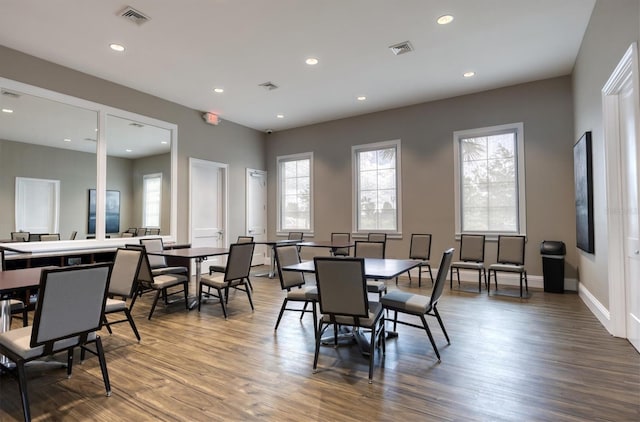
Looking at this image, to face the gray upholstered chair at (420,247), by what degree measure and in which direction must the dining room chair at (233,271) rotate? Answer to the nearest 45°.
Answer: approximately 135° to its right

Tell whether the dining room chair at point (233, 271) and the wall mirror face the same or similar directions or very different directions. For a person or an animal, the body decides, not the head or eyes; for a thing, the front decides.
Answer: very different directions

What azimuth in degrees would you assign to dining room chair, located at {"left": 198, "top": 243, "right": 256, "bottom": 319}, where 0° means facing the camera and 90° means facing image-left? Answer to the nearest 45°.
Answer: approximately 135°

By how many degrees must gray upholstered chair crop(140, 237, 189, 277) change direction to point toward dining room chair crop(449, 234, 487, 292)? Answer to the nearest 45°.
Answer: approximately 45° to its left

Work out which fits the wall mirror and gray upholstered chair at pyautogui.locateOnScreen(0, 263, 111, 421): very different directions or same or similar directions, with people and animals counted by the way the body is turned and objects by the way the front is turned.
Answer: very different directions

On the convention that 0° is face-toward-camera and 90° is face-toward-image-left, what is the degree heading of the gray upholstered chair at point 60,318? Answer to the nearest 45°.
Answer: approximately 135°

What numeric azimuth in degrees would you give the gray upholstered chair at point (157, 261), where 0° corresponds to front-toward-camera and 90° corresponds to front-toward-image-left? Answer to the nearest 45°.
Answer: approximately 315°
